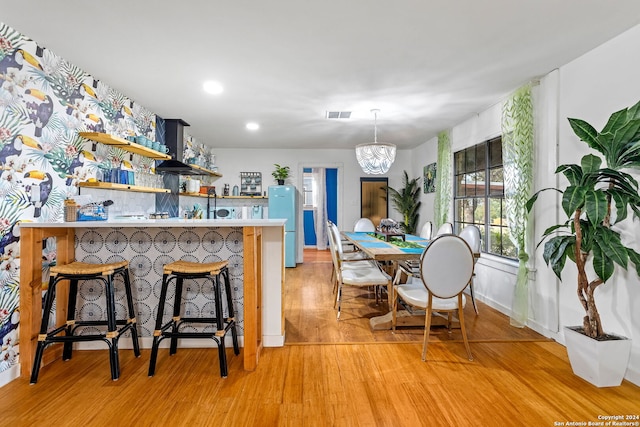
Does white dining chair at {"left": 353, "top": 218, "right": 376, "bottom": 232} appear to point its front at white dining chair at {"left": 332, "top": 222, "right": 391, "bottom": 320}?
yes

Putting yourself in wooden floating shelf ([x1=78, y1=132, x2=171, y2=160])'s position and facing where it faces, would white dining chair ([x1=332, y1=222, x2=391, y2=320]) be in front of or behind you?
in front

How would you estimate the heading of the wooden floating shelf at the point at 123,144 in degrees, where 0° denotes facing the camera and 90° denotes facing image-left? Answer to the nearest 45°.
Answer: approximately 315°

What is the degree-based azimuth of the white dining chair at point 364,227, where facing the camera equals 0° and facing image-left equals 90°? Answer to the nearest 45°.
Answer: approximately 0°

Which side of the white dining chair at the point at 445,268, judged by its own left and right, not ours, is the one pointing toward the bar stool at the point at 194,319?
left

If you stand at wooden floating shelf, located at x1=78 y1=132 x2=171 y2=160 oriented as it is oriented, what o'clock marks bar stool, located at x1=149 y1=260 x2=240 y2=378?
The bar stool is roughly at 1 o'clock from the wooden floating shelf.

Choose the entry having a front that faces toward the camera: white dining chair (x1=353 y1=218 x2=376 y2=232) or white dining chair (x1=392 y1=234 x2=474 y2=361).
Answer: white dining chair (x1=353 y1=218 x2=376 y2=232)

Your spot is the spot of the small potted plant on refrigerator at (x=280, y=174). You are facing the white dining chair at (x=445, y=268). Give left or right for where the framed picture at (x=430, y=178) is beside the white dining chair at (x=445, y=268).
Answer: left

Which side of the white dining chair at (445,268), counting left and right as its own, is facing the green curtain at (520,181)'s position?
right

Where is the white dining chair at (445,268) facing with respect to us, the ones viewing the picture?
facing away from the viewer and to the left of the viewer

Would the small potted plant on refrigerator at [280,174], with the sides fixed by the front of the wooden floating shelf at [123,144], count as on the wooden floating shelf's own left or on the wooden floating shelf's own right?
on the wooden floating shelf's own left

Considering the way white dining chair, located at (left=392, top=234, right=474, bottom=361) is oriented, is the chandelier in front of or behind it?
in front

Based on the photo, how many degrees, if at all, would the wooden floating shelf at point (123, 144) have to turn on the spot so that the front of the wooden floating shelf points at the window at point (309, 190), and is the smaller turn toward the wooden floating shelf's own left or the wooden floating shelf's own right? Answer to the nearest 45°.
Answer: approximately 90° to the wooden floating shelf's own left

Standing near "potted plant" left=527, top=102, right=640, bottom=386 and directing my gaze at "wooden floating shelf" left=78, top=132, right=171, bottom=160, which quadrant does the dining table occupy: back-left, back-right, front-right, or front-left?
front-right

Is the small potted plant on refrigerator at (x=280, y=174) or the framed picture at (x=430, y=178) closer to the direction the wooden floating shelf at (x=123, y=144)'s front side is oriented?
the framed picture
